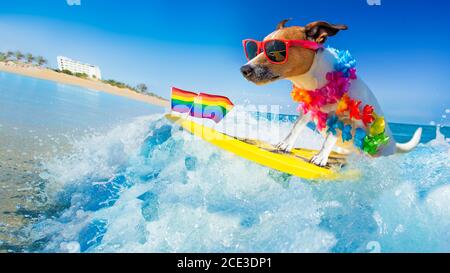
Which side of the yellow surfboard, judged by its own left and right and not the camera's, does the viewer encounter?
left

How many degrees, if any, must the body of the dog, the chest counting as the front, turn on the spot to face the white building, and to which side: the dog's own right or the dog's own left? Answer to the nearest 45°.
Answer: approximately 45° to the dog's own right

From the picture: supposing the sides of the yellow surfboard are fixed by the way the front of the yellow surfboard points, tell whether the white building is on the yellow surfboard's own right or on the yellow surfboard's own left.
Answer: on the yellow surfboard's own right

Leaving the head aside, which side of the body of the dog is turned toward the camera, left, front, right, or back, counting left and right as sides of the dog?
left
